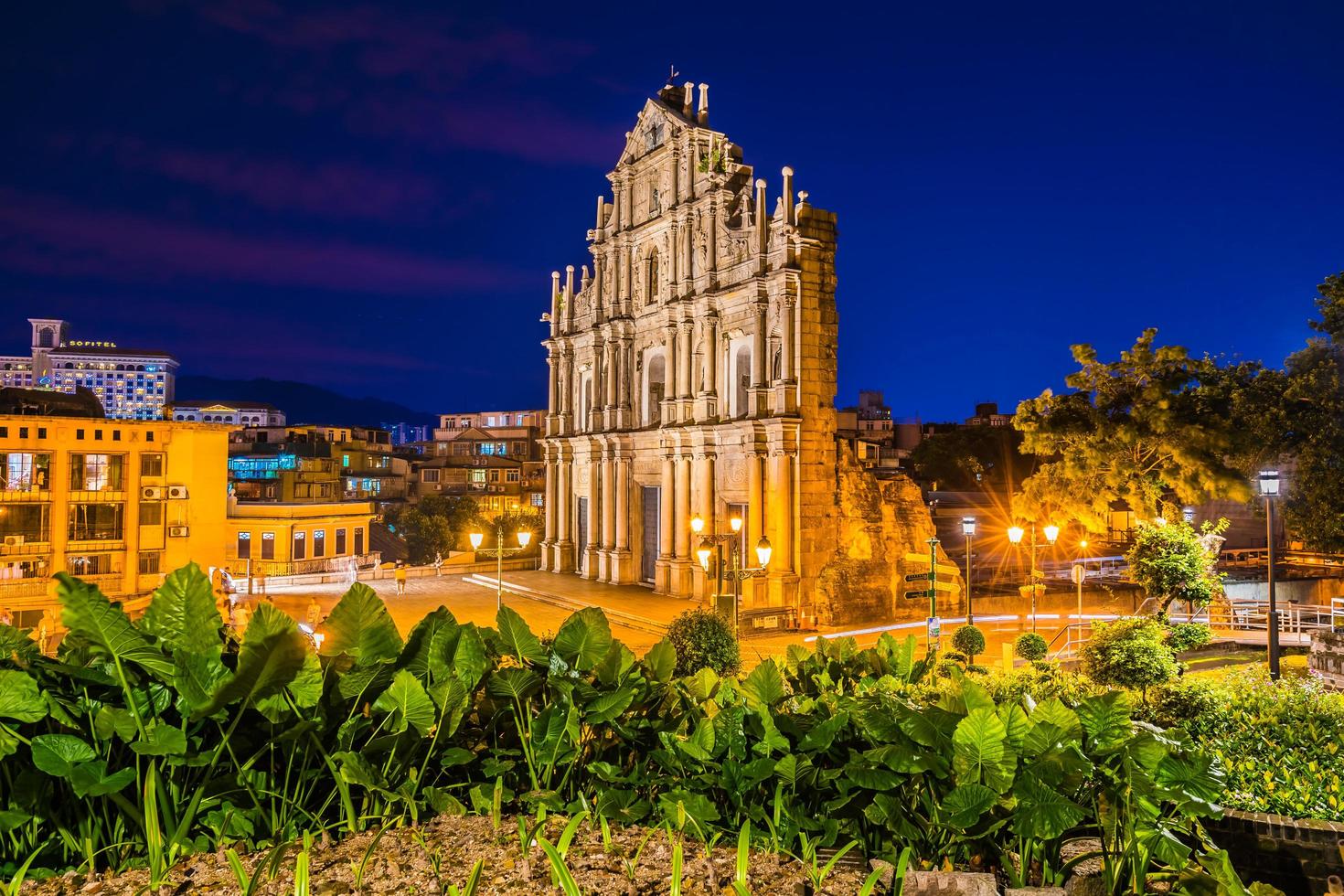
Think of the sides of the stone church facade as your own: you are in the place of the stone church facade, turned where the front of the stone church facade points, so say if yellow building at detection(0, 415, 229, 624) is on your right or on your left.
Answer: on your right

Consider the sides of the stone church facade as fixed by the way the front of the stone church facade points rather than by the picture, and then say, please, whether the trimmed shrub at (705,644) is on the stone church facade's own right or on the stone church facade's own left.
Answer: on the stone church facade's own left

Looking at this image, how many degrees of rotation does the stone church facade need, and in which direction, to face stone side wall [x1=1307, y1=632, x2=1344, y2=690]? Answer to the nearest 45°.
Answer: approximately 90° to its left

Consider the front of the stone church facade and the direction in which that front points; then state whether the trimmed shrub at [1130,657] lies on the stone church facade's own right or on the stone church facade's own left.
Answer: on the stone church facade's own left

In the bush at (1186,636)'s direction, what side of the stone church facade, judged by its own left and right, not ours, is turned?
left

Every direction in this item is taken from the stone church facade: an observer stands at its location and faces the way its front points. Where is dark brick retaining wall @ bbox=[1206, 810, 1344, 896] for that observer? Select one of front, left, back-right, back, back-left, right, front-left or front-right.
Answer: front-left

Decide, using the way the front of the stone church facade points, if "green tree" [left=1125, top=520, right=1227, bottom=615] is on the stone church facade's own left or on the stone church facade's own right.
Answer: on the stone church facade's own left

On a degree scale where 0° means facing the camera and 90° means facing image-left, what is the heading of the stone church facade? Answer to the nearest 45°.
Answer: approximately 45°

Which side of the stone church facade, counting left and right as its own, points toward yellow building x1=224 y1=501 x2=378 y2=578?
right

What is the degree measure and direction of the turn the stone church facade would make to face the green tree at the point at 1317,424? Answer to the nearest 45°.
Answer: approximately 90° to its left

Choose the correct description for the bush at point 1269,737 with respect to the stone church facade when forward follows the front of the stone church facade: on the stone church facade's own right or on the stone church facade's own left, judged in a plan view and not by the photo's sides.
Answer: on the stone church facade's own left
